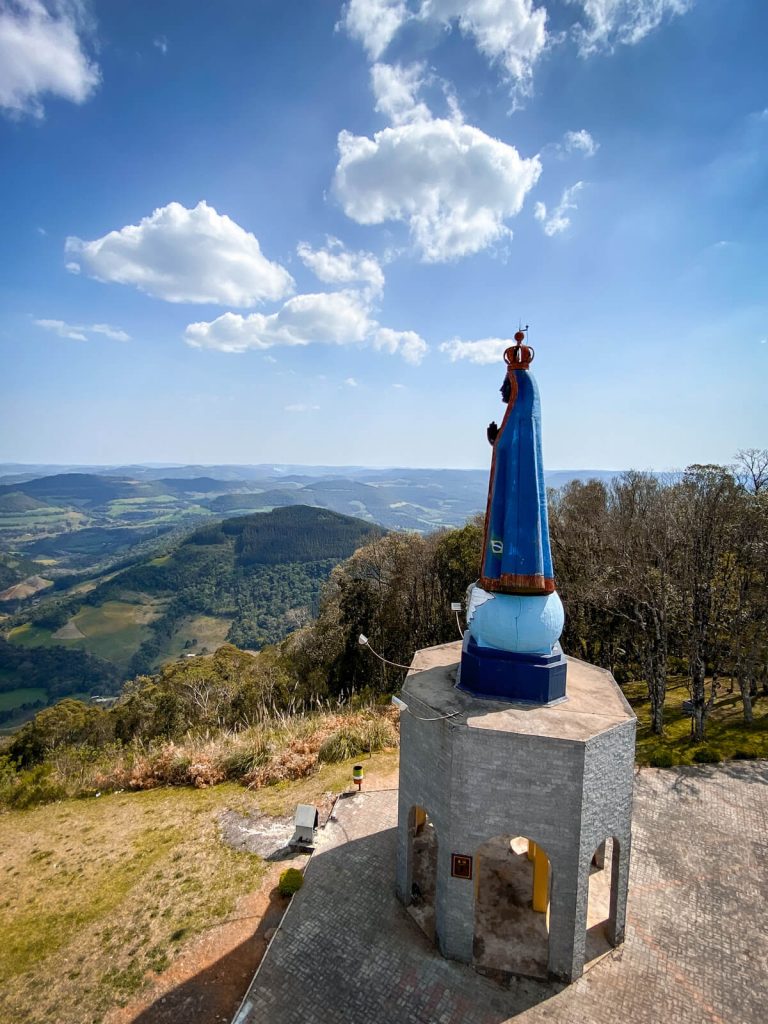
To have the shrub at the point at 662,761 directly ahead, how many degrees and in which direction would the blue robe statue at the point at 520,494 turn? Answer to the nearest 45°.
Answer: approximately 135° to its right

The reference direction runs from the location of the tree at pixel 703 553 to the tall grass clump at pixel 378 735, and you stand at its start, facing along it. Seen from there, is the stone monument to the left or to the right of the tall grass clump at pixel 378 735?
left

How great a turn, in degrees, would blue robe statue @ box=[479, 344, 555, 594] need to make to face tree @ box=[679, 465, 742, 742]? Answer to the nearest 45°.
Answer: approximately 135° to its right

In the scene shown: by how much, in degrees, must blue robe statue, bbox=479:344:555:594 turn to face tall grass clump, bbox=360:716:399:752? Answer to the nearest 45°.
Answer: approximately 45° to its right

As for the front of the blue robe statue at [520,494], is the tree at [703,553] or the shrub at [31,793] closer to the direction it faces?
the shrub

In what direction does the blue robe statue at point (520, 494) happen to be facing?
to the viewer's left

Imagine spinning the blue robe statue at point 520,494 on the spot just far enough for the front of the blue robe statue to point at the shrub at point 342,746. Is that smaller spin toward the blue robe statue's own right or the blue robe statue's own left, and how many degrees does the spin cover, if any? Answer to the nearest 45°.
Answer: approximately 45° to the blue robe statue's own right

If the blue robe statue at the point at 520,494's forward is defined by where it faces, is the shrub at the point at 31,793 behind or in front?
in front
